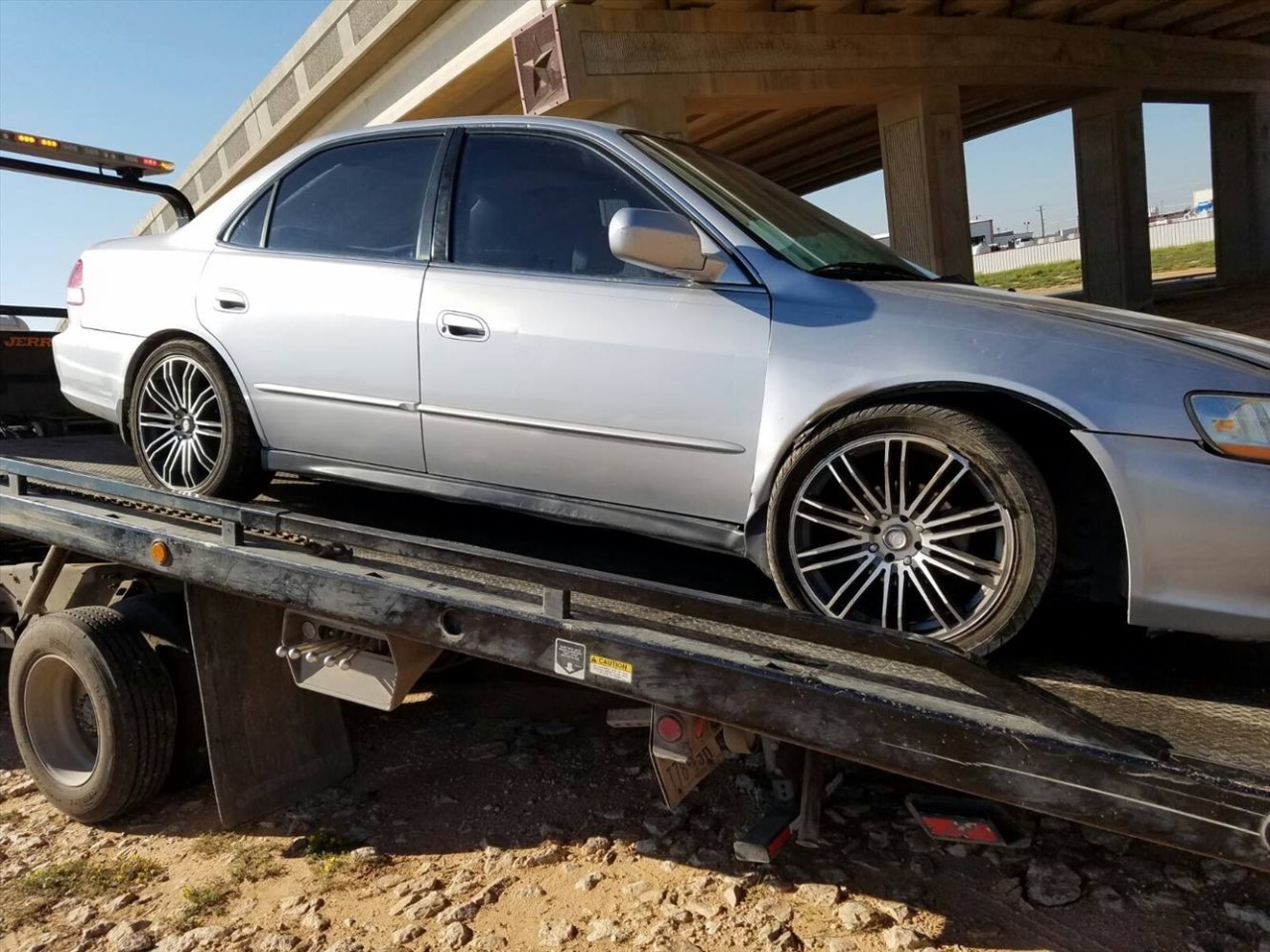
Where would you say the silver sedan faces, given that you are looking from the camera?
facing the viewer and to the right of the viewer

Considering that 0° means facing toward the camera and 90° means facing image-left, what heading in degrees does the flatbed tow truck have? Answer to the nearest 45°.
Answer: approximately 135°
